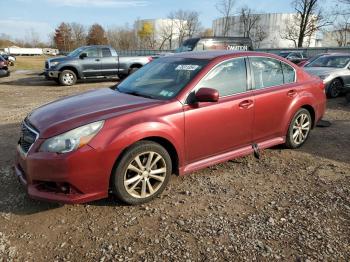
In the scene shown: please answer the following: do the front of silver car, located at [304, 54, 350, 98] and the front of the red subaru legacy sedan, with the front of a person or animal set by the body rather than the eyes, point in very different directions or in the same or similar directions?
same or similar directions

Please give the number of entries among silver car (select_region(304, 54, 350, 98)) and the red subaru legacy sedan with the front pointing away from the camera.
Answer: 0

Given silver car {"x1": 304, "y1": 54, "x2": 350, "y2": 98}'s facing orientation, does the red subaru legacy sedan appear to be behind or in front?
in front

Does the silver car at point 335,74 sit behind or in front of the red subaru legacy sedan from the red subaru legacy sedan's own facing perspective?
behind

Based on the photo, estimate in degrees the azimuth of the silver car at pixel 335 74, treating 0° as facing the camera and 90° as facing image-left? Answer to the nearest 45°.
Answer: approximately 45°
